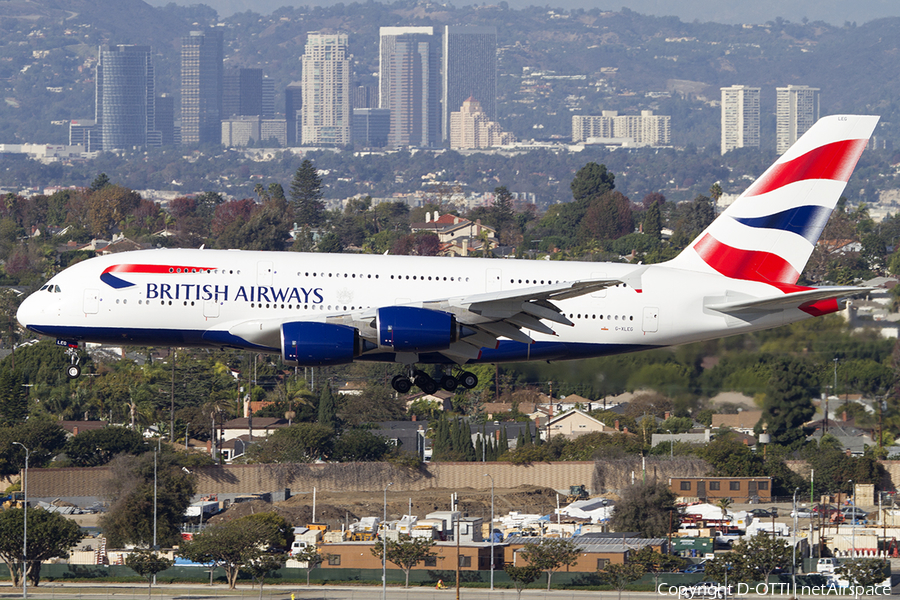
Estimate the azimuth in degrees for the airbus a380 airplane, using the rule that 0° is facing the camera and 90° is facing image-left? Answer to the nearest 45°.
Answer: approximately 90°
